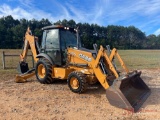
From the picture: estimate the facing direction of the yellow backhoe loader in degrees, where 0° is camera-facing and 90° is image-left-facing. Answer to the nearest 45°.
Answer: approximately 315°
